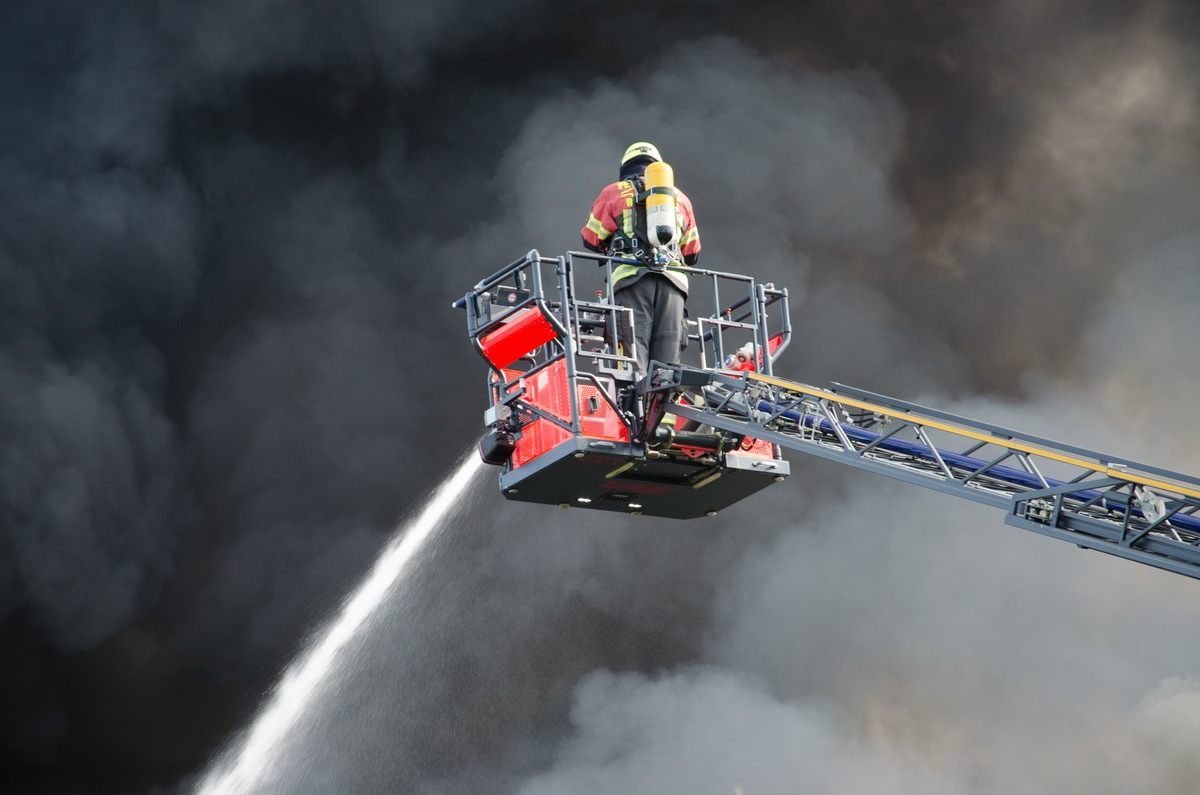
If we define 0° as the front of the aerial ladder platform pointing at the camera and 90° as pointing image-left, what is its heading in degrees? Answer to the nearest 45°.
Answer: approximately 135°

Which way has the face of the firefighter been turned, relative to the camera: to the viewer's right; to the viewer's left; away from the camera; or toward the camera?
away from the camera

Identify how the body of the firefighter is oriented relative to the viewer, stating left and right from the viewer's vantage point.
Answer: facing away from the viewer and to the left of the viewer
